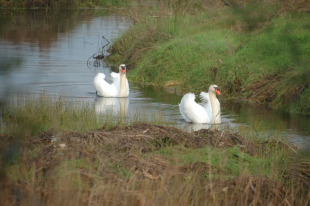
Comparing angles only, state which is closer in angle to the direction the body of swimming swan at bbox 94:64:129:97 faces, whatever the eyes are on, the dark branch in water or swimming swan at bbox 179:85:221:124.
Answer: the swimming swan

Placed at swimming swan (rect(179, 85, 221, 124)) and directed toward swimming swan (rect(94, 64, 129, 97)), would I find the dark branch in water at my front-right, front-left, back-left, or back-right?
front-right

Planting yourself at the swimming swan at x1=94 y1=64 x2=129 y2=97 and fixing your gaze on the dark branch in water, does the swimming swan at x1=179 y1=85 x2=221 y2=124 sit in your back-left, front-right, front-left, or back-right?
back-right

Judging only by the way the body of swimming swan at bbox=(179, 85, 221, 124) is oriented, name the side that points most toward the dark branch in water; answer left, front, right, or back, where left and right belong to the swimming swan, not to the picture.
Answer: back

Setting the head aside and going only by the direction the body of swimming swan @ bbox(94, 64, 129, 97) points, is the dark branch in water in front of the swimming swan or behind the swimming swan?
behind

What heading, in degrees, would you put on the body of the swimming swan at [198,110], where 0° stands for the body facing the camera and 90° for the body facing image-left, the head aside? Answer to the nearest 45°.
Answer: approximately 315°

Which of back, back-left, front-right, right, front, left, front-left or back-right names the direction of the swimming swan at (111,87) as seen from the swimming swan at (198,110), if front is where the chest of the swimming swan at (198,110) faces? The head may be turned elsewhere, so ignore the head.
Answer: back

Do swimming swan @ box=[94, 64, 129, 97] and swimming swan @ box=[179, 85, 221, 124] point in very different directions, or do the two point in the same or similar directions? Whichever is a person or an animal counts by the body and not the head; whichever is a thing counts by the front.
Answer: same or similar directions

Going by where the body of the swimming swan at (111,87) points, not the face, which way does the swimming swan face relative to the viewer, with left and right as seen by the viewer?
facing the viewer and to the right of the viewer

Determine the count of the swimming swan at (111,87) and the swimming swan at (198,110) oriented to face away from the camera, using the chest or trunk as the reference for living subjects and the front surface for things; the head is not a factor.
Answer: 0

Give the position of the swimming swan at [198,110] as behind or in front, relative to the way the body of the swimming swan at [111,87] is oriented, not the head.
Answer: in front

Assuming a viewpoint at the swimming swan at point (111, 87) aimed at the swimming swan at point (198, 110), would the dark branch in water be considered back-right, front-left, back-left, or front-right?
back-left
